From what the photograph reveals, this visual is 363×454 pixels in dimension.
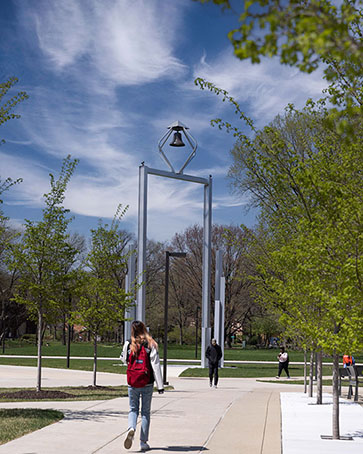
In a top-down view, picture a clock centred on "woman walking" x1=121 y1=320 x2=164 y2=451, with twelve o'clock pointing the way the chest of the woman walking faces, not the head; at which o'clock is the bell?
The bell is roughly at 12 o'clock from the woman walking.

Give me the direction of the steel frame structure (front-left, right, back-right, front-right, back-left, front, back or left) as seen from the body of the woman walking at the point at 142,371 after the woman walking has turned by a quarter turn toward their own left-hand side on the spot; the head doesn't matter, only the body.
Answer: right

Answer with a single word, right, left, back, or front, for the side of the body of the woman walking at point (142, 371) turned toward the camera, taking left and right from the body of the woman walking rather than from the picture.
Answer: back

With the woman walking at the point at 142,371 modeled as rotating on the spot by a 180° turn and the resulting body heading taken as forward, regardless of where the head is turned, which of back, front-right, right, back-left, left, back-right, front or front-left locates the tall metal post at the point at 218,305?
back

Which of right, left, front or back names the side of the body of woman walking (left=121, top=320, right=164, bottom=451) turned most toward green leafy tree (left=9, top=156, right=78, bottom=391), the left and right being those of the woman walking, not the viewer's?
front

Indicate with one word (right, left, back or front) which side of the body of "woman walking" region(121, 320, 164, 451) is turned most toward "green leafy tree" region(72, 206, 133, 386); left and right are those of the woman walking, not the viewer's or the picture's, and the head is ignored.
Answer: front
